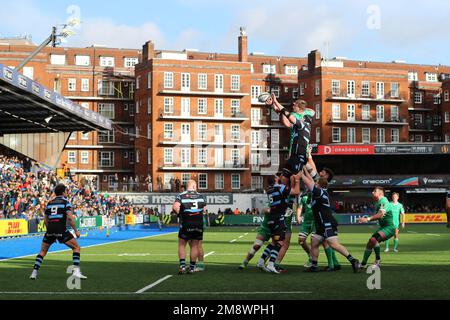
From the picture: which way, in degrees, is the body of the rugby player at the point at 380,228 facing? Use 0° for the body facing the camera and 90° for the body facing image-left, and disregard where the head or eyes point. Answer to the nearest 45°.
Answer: approximately 90°

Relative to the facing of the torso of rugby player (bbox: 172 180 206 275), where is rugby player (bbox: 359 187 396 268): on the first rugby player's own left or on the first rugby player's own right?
on the first rugby player's own right

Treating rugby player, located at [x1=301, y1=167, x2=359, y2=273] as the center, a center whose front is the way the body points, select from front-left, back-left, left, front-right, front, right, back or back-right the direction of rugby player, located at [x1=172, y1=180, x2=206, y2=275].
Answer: front-left

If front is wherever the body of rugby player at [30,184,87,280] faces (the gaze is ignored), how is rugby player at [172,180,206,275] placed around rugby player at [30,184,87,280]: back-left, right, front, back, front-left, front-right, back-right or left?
front-right

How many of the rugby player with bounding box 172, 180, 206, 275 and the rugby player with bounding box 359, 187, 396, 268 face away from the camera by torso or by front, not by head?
1

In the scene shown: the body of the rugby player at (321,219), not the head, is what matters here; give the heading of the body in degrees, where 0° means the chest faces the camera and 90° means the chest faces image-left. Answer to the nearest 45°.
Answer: approximately 135°

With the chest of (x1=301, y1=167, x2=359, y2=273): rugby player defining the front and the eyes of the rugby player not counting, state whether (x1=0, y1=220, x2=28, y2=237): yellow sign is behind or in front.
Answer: in front

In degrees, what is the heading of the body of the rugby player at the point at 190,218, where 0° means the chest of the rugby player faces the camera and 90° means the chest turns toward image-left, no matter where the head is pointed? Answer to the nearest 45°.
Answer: approximately 180°

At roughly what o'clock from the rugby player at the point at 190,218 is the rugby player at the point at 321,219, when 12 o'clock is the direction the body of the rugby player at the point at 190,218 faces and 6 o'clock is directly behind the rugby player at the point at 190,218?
the rugby player at the point at 321,219 is roughly at 3 o'clock from the rugby player at the point at 190,218.

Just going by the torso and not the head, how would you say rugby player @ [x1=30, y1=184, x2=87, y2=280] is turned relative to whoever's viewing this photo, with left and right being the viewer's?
facing away from the viewer and to the right of the viewer

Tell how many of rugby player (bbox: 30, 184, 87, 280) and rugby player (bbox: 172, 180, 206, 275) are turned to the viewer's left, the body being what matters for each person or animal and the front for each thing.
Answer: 0
